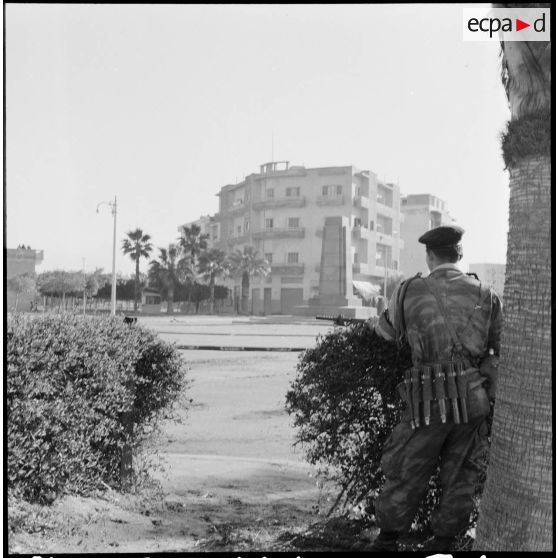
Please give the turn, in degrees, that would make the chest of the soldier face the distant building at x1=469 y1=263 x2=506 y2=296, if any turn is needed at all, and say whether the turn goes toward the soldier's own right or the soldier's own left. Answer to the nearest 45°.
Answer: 0° — they already face it

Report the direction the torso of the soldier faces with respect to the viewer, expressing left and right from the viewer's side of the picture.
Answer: facing away from the viewer

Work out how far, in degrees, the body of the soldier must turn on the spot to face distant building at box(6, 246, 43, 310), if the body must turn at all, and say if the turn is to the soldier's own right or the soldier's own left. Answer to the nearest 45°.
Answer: approximately 90° to the soldier's own left

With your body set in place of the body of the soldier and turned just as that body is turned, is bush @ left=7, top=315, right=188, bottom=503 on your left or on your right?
on your left

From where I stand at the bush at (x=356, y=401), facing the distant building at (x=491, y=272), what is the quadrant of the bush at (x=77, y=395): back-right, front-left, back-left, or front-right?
back-left

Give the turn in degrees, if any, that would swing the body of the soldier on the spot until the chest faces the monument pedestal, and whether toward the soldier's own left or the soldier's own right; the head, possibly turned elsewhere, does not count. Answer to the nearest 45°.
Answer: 0° — they already face it

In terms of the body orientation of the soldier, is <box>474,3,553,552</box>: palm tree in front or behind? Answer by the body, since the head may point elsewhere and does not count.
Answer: behind

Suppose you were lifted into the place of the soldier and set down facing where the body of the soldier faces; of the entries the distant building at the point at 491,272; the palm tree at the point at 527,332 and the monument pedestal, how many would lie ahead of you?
2
